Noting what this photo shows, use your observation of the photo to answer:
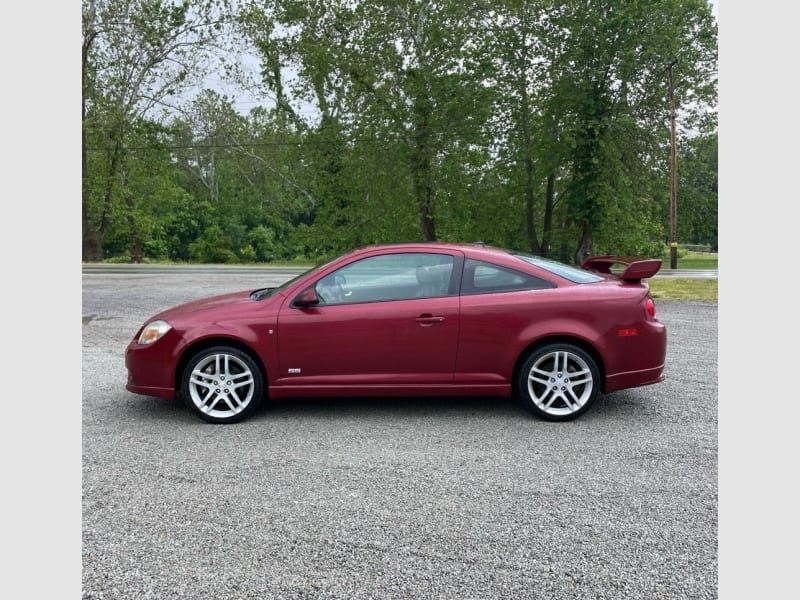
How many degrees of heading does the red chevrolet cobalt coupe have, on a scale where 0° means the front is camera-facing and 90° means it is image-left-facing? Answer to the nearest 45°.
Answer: approximately 90°

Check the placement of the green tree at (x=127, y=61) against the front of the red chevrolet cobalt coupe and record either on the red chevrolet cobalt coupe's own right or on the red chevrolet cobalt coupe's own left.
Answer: on the red chevrolet cobalt coupe's own right
